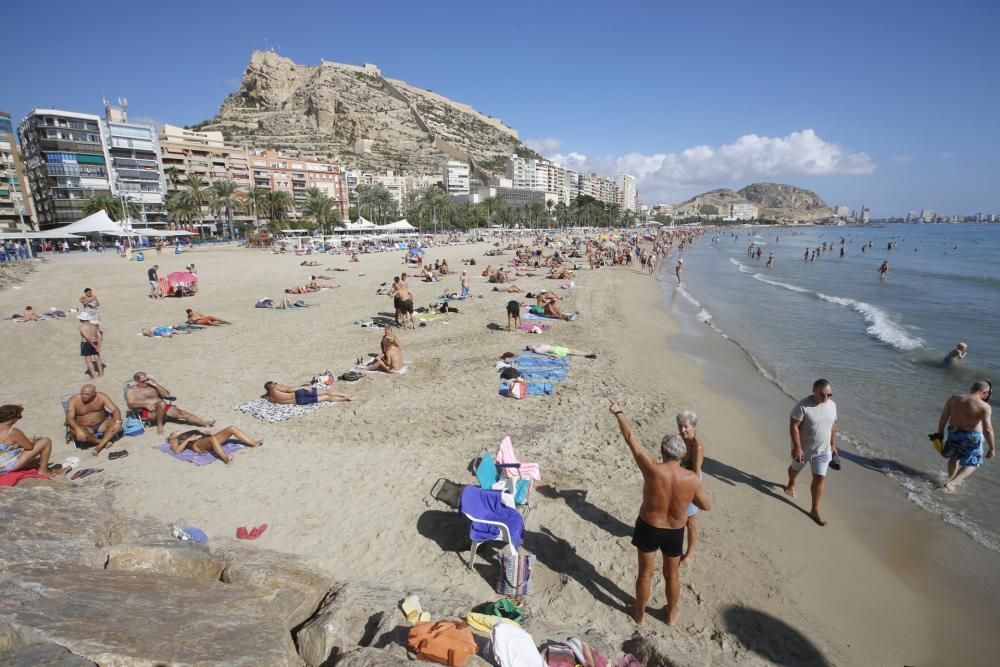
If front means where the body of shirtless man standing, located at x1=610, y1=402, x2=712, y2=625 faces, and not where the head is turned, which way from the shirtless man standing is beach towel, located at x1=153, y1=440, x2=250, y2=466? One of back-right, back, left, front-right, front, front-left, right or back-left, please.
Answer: left

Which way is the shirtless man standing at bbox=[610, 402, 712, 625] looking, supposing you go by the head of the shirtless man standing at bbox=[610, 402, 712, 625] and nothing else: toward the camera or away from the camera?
away from the camera

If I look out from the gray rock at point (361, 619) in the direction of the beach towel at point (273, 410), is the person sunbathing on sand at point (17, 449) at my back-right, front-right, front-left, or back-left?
front-left

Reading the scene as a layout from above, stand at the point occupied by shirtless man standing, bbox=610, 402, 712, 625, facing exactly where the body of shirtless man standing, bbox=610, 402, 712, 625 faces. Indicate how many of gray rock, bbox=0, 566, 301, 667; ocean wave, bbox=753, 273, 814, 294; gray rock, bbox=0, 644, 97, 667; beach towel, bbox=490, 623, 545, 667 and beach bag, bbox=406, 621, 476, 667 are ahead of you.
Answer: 1

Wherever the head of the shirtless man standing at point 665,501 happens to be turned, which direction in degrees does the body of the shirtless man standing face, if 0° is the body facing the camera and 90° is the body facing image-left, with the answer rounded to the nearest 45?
approximately 180°

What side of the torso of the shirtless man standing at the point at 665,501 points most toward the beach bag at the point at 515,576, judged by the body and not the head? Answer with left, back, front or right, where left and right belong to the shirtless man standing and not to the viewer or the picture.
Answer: left

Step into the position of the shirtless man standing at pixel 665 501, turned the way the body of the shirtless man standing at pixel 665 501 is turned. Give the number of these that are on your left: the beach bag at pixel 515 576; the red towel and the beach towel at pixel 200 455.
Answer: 3

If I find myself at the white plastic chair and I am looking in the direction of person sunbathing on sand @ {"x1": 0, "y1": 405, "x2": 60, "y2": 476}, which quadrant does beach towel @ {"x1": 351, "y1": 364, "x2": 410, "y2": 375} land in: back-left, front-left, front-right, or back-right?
front-right

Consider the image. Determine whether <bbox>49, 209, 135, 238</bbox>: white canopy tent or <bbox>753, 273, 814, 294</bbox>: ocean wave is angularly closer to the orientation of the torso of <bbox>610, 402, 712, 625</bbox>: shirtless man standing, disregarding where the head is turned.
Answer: the ocean wave
